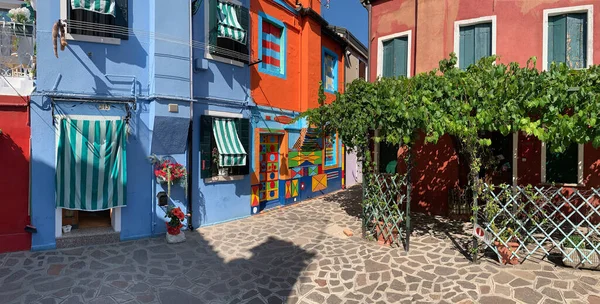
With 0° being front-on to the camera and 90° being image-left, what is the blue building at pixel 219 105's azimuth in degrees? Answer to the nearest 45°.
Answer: approximately 315°

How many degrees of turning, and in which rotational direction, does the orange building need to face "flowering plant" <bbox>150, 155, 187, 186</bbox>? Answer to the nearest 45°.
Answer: approximately 90° to its right

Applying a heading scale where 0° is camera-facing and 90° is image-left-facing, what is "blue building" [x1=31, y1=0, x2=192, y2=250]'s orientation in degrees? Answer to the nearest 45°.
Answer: approximately 0°

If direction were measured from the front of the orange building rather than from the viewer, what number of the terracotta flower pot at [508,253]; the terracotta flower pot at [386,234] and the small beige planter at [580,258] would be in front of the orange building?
3

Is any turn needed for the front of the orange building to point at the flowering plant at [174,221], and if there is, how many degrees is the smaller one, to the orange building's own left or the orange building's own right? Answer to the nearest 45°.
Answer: approximately 90° to the orange building's own right

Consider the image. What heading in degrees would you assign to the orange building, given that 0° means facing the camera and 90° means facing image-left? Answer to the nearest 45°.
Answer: approximately 315°
